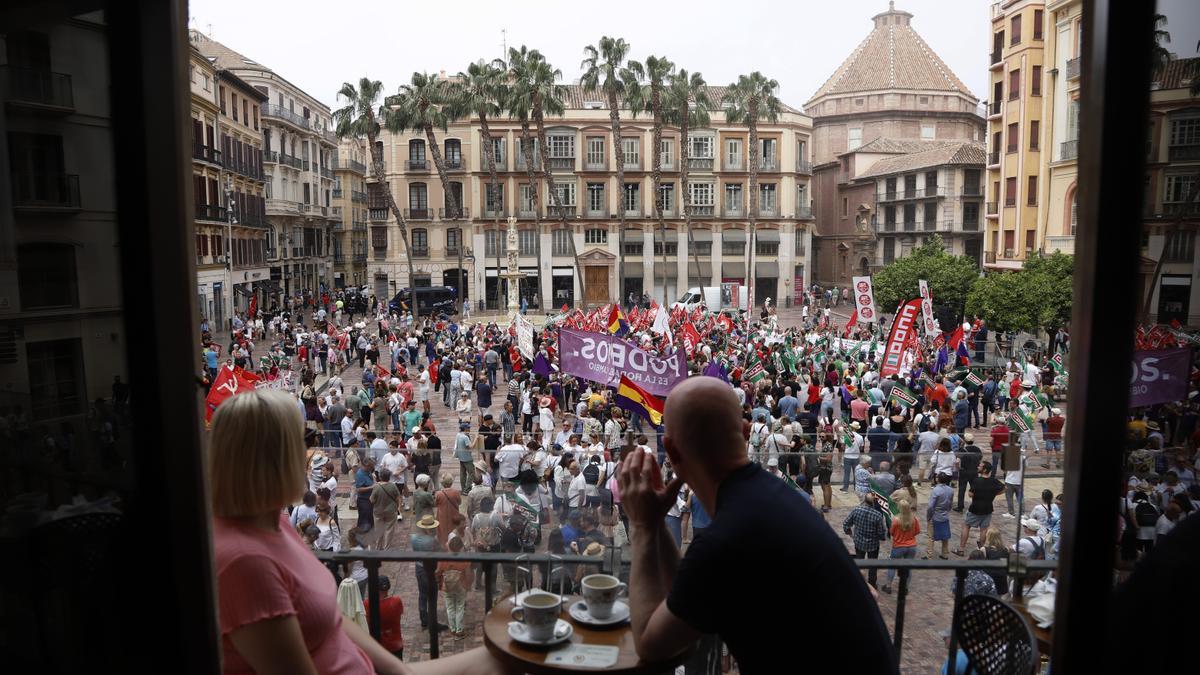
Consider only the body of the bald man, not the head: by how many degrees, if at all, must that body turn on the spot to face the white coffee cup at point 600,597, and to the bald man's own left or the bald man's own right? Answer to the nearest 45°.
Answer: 0° — they already face it

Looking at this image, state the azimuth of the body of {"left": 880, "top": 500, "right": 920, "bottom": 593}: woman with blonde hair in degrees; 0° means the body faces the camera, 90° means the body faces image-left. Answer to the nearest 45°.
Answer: approximately 180°

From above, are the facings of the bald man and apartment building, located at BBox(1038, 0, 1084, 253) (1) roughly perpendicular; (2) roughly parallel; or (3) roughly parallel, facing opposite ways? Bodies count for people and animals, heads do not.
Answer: roughly perpendicular

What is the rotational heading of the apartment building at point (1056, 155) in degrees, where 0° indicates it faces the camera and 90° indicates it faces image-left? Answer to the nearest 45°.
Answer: approximately 45°

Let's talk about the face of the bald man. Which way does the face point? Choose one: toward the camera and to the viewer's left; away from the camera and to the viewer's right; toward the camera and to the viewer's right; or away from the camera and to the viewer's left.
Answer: away from the camera and to the viewer's left

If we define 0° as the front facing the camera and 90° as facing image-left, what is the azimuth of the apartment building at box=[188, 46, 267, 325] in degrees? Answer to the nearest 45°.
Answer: approximately 315°

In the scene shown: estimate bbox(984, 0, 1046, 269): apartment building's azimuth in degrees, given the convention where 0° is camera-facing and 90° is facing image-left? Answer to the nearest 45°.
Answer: approximately 45°

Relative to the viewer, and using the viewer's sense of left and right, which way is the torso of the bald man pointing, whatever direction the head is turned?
facing away from the viewer and to the left of the viewer
